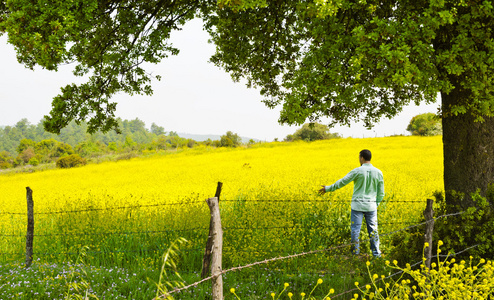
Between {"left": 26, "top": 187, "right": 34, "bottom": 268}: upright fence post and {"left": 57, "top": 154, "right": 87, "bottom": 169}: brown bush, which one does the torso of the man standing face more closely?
the brown bush

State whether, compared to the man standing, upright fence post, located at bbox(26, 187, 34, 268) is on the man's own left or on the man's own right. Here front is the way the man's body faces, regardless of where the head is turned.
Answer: on the man's own left

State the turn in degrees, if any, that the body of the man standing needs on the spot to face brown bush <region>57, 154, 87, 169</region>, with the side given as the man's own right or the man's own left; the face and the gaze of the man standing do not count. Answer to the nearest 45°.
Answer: approximately 45° to the man's own left

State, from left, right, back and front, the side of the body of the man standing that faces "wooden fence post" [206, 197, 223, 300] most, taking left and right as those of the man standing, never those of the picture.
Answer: back

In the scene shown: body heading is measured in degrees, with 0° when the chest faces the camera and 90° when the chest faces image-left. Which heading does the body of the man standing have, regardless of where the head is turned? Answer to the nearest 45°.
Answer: approximately 180°
